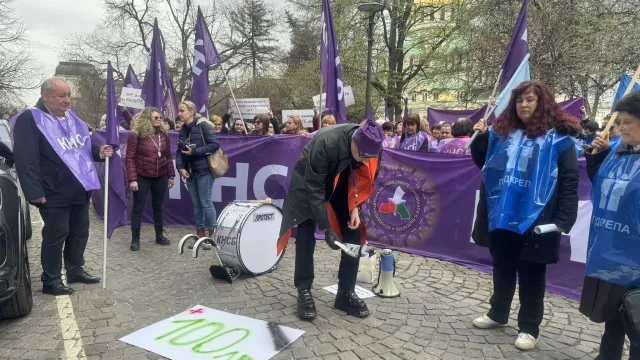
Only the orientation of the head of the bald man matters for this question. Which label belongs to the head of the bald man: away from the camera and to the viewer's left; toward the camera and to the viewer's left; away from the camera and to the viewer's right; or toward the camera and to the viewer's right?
toward the camera and to the viewer's right

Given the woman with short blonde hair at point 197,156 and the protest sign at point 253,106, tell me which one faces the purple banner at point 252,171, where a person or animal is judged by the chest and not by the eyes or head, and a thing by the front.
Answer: the protest sign

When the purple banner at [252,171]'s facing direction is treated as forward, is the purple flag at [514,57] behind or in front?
in front

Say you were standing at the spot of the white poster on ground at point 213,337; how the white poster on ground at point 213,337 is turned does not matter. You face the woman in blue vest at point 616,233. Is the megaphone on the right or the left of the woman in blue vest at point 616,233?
left

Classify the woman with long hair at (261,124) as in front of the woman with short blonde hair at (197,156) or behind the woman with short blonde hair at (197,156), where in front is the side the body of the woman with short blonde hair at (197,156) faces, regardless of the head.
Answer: behind

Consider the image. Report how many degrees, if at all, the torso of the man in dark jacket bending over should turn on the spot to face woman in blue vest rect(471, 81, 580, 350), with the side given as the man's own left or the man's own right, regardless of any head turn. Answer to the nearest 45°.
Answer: approximately 45° to the man's own left

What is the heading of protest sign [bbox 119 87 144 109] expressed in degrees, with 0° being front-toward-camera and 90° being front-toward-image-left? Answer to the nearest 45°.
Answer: approximately 0°

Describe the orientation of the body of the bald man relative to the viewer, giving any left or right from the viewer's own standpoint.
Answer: facing the viewer and to the right of the viewer

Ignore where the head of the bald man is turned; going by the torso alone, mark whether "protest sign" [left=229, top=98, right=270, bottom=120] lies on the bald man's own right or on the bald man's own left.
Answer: on the bald man's own left

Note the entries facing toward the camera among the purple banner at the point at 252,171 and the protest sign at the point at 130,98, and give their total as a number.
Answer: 2

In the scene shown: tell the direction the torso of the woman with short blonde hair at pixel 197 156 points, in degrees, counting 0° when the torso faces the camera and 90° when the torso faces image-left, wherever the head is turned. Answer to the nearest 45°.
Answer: approximately 45°

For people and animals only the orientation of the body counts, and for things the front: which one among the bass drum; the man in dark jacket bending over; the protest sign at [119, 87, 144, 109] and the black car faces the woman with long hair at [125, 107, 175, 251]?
the protest sign
